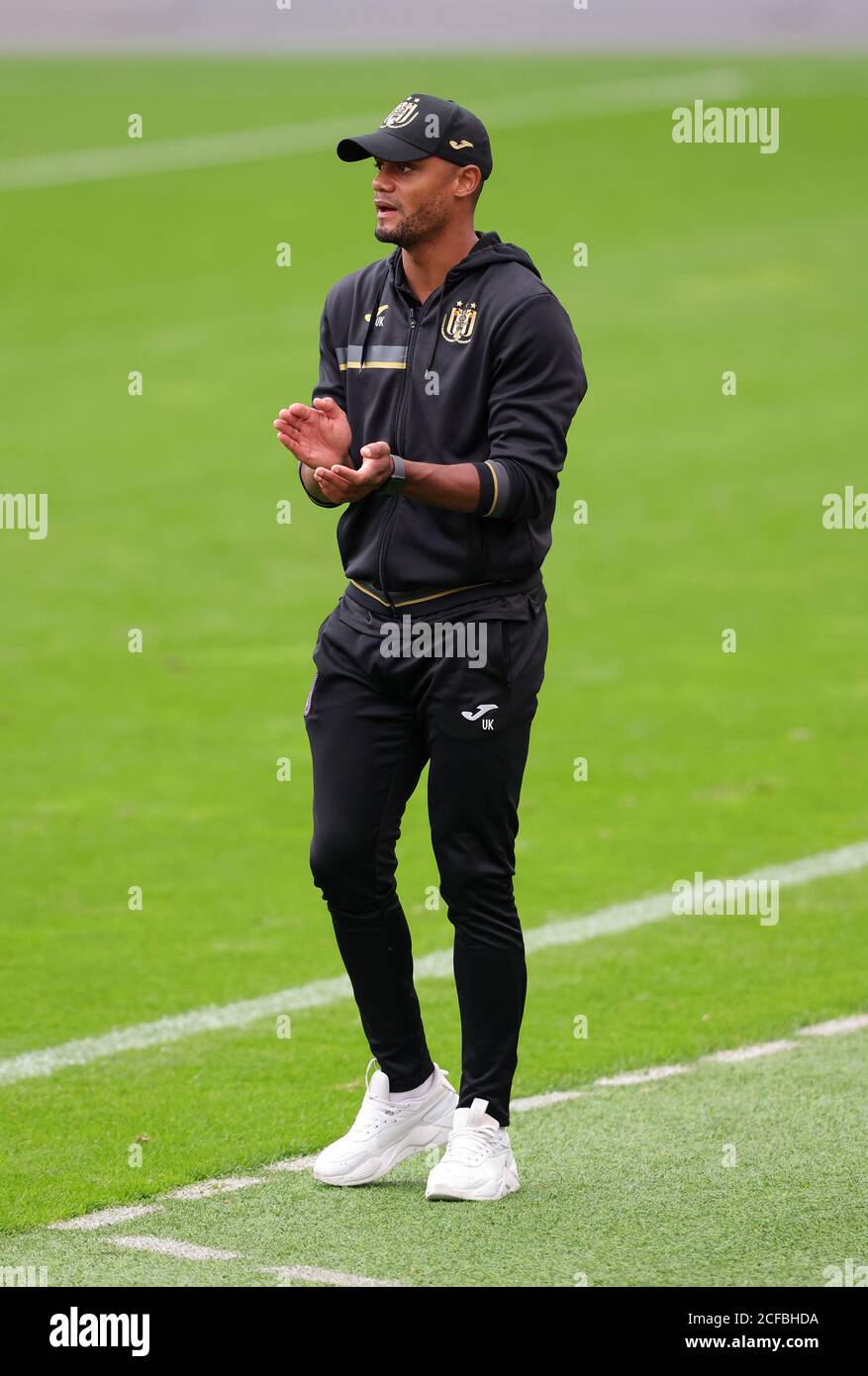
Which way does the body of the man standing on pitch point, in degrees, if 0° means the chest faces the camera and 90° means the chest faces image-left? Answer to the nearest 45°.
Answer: approximately 45°
